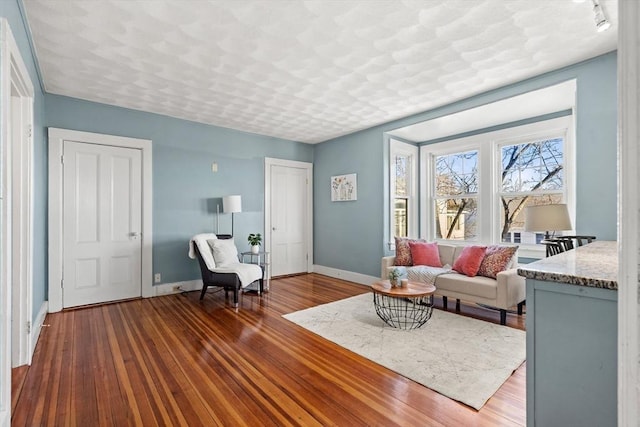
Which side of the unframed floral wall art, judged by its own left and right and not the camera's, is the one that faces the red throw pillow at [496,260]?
left

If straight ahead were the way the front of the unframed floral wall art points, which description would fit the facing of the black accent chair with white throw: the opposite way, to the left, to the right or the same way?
to the left

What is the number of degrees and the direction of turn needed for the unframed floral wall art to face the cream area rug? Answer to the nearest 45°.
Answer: approximately 45° to its left

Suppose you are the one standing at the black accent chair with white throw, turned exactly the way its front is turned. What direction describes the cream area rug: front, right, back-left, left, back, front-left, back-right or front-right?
front

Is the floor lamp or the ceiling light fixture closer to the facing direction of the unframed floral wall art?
the floor lamp

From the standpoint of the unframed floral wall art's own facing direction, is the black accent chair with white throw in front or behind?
in front

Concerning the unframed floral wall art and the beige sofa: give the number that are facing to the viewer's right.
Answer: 0

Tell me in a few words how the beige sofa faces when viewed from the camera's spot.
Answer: facing the viewer and to the left of the viewer

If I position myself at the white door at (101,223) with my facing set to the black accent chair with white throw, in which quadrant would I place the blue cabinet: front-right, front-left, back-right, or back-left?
front-right

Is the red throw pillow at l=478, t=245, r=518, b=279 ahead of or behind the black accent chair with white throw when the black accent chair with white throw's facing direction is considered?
ahead

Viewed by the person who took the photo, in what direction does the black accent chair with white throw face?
facing the viewer and to the right of the viewer

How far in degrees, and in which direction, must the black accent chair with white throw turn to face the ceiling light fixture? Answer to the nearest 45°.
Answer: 0° — it already faces it

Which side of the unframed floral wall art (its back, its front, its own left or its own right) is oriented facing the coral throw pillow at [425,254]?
left

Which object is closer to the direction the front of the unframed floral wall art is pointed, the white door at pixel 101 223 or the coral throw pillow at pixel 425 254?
the white door

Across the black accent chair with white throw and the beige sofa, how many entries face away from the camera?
0

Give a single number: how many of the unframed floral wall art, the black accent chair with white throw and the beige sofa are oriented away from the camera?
0

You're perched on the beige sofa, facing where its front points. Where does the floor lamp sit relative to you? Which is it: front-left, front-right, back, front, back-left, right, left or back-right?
front-right

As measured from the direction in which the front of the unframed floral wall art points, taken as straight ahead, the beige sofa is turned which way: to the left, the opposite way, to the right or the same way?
the same way
